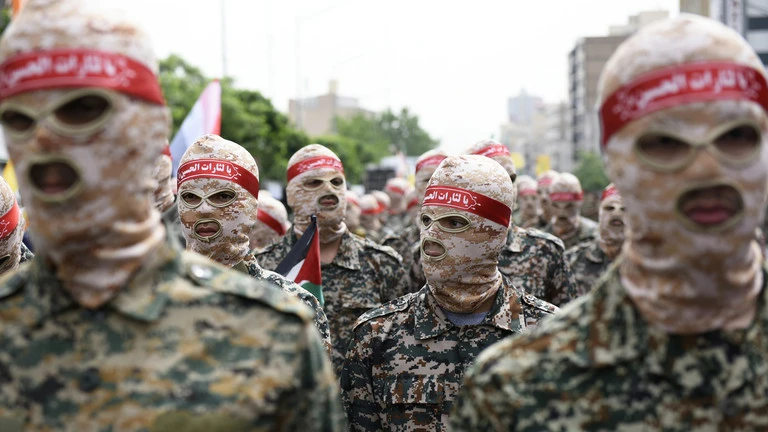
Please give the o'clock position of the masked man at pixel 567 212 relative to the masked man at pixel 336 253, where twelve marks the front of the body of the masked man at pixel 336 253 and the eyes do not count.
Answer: the masked man at pixel 567 212 is roughly at 7 o'clock from the masked man at pixel 336 253.

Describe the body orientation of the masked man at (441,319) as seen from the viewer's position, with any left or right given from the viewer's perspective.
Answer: facing the viewer and to the left of the viewer

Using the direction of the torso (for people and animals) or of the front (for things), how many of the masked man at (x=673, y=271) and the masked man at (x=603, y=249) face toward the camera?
2

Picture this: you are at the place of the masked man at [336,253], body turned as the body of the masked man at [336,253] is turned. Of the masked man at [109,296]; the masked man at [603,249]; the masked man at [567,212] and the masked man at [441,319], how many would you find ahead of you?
2

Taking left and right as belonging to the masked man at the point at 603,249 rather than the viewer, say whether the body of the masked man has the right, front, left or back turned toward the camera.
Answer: front

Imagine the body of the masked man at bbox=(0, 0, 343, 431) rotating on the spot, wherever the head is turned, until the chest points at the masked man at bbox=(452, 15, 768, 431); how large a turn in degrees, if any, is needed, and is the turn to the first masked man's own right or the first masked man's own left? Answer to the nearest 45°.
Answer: approximately 135° to the first masked man's own left

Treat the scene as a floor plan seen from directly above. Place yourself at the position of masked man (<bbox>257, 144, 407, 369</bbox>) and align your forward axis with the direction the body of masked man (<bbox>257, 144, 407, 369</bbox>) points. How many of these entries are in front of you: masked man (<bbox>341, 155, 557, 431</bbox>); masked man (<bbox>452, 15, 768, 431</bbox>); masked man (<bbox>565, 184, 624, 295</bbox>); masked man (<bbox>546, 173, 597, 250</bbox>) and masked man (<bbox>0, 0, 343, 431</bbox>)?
3

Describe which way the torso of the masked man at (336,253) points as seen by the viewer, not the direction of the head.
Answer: toward the camera

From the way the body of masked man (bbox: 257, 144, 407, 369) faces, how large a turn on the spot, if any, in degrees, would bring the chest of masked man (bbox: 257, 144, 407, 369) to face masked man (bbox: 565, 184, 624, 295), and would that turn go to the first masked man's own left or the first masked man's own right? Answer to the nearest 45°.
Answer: approximately 135° to the first masked man's own left

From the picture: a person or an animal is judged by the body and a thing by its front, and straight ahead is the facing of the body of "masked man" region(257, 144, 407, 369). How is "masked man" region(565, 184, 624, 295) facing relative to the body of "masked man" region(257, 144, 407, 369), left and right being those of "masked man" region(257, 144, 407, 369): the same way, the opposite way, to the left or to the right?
the same way

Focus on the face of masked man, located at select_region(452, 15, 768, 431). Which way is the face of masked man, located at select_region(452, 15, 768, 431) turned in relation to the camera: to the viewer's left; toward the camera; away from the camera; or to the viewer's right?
toward the camera

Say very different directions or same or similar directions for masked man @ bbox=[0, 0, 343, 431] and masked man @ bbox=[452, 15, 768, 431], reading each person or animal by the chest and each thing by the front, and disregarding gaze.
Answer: same or similar directions

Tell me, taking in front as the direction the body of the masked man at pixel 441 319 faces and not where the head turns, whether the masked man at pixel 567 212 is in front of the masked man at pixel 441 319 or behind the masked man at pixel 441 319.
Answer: behind
